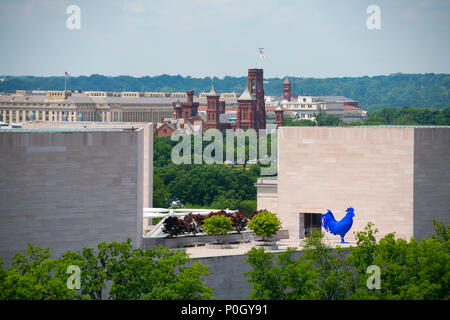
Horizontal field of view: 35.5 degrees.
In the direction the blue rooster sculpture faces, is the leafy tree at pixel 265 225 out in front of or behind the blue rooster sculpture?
behind

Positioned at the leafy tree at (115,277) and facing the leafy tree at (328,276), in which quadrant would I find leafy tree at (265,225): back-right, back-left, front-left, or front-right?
front-left

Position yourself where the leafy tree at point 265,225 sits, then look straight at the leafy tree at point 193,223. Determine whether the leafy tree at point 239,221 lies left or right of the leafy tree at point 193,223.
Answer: right

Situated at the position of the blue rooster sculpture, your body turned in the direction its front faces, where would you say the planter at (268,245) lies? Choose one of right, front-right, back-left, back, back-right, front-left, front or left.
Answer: back

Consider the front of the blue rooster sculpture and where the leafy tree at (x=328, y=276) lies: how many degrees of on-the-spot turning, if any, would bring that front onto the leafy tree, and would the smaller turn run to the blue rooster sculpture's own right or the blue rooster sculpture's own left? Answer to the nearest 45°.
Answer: approximately 90° to the blue rooster sculpture's own right

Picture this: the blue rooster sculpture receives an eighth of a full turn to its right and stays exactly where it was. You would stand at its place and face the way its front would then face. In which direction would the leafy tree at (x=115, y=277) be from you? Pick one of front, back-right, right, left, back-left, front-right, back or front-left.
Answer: right

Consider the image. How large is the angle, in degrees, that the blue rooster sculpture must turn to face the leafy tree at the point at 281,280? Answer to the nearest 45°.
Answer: approximately 90° to its right

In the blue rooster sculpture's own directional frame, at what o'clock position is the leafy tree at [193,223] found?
The leafy tree is roughly at 6 o'clock from the blue rooster sculpture.

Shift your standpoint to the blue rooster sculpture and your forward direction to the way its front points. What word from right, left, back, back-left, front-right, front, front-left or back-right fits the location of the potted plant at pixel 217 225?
back

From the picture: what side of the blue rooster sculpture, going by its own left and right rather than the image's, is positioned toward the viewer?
right

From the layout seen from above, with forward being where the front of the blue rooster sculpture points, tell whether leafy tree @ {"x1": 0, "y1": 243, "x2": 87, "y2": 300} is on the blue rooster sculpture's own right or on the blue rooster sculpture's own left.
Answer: on the blue rooster sculpture's own right
